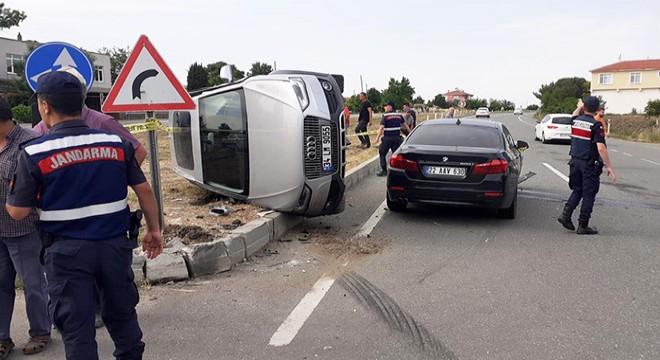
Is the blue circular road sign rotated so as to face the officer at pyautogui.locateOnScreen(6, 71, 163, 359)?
yes

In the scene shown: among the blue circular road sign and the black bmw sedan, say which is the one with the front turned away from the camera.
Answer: the black bmw sedan

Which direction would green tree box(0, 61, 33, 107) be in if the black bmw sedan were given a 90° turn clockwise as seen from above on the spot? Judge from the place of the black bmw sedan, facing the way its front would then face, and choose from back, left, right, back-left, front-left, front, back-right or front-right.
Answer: back-left

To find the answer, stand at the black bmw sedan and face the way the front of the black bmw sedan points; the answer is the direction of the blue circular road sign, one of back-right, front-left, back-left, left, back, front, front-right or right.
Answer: back-left

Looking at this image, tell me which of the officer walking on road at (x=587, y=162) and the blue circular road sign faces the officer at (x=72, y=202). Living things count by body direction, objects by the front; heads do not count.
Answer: the blue circular road sign

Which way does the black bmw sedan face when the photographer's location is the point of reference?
facing away from the viewer

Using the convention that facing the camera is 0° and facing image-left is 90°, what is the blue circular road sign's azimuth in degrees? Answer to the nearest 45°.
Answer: approximately 0°

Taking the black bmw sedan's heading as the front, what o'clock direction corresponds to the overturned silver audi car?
The overturned silver audi car is roughly at 8 o'clock from the black bmw sedan.

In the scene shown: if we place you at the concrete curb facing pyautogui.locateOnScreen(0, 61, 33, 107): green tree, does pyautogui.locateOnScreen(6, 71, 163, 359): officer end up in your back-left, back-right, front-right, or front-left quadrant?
back-left

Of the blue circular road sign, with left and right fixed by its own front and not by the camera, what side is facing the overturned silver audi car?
left

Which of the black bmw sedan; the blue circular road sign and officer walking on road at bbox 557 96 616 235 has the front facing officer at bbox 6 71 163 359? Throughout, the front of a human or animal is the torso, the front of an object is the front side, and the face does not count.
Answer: the blue circular road sign
